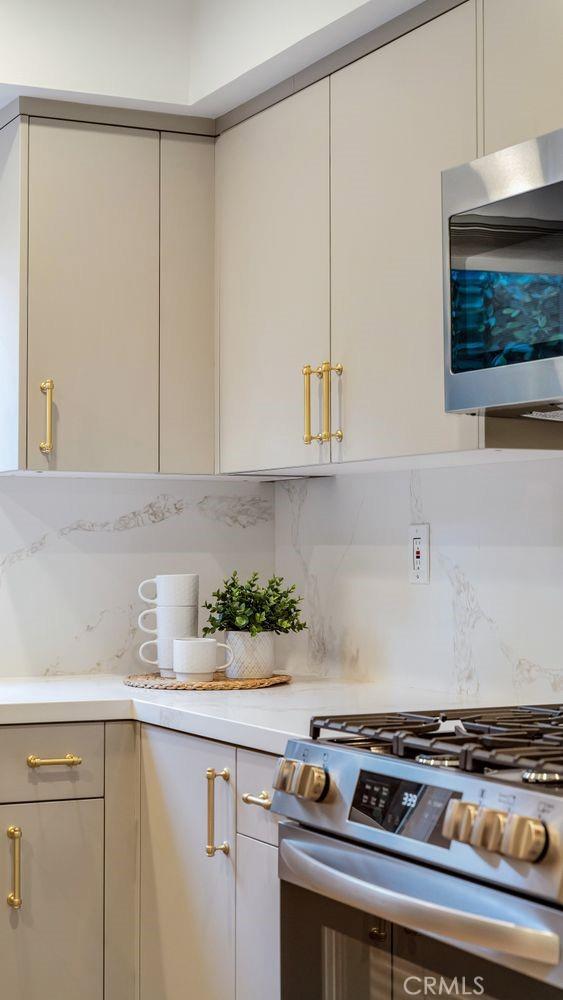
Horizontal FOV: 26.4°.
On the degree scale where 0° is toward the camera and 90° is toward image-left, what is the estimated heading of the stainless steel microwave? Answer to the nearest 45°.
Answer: approximately 45°

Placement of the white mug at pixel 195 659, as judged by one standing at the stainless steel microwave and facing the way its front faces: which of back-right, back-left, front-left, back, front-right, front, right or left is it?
right

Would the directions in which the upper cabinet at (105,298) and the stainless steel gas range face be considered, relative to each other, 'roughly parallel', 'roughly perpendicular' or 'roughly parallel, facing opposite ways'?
roughly perpendicular

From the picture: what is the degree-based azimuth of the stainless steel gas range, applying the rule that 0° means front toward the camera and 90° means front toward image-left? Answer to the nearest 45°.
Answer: approximately 45°

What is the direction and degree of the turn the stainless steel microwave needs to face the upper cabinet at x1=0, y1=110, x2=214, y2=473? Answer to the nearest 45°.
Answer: approximately 90° to its right

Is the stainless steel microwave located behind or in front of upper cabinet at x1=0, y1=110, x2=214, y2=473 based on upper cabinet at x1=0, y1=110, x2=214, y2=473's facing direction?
in front

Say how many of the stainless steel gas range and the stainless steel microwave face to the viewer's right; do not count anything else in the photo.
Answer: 0

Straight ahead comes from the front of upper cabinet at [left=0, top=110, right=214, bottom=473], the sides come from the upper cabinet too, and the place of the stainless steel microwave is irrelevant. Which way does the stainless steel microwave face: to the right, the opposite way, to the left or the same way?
to the right

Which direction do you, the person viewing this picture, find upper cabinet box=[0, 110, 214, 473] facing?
facing the viewer and to the right of the viewer

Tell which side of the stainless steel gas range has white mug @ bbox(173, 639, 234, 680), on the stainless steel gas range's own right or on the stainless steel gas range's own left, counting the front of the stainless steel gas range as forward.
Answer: on the stainless steel gas range's own right
